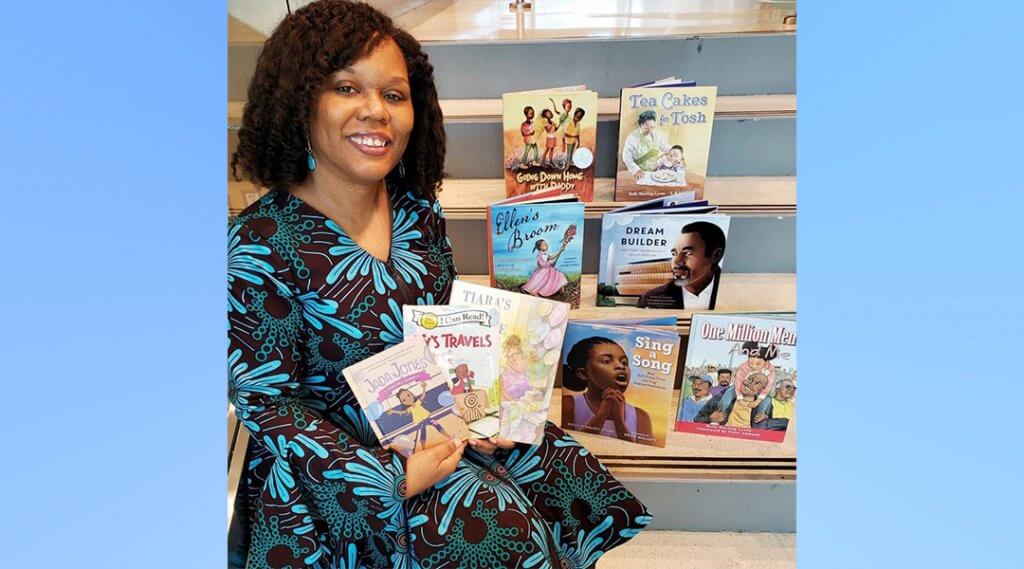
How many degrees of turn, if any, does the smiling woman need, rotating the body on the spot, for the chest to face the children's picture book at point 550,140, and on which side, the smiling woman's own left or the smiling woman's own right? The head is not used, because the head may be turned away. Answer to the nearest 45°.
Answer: approximately 90° to the smiling woman's own left

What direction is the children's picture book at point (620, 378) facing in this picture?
toward the camera

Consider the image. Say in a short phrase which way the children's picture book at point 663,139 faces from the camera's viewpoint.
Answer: facing the viewer

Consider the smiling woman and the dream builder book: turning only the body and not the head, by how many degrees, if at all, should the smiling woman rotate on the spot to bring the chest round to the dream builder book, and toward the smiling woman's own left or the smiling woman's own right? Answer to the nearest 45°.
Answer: approximately 90° to the smiling woman's own left

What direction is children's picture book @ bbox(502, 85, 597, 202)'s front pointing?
toward the camera

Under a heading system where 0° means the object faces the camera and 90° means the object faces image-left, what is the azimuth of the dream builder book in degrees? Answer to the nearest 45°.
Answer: approximately 0°

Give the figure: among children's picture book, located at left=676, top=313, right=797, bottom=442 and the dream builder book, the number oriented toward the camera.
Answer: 2

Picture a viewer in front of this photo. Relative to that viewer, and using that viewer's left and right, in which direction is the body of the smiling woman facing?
facing the viewer and to the right of the viewer

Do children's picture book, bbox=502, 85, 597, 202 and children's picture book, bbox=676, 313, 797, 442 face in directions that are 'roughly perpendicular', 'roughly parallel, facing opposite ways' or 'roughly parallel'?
roughly parallel
